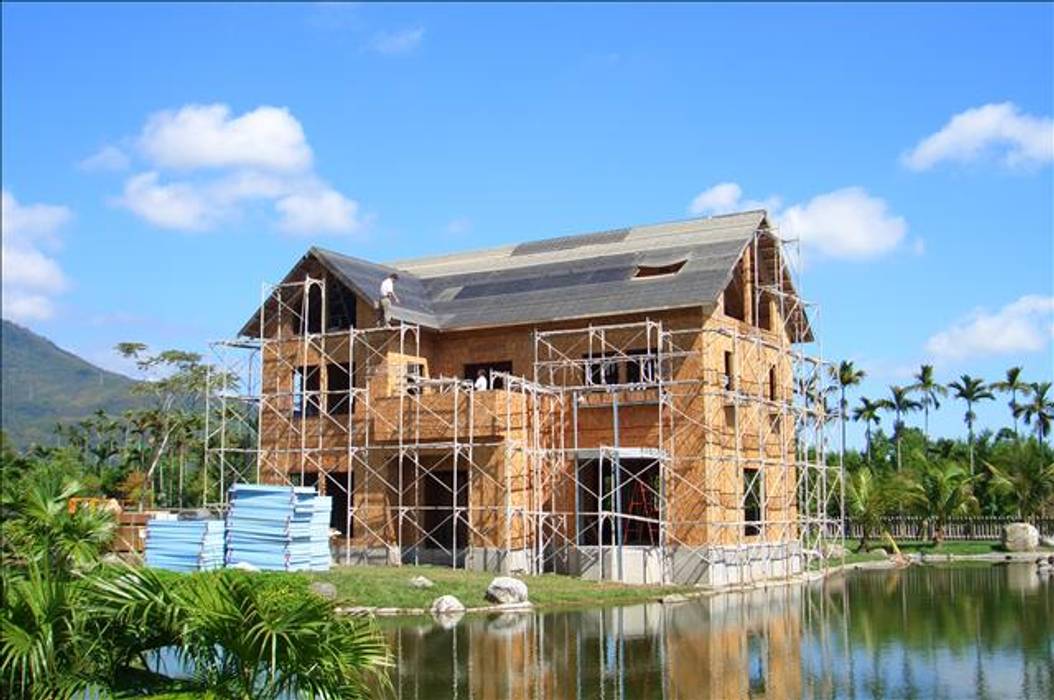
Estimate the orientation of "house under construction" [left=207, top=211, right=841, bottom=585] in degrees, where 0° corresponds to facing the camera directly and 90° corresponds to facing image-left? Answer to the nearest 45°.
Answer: approximately 45°

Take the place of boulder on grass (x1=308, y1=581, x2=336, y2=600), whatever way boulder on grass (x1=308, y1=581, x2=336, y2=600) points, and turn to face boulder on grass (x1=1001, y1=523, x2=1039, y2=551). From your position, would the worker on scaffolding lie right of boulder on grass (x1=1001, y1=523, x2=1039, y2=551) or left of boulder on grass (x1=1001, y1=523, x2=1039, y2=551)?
left

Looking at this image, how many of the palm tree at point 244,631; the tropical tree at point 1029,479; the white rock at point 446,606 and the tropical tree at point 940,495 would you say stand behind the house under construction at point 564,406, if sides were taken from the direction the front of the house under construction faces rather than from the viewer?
2

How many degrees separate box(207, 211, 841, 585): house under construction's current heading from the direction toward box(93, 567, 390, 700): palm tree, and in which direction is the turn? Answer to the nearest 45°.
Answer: approximately 45° to its left

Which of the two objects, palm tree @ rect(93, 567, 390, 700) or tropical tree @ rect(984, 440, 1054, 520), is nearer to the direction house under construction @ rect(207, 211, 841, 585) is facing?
the palm tree

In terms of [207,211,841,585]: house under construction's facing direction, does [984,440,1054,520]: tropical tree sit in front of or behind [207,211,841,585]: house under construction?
behind

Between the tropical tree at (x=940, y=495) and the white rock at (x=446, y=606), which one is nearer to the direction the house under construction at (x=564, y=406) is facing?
the white rock

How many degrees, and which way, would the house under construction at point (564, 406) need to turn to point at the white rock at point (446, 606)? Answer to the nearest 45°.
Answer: approximately 45° to its left

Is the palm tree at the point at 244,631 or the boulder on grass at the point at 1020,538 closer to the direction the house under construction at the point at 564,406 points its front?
the palm tree

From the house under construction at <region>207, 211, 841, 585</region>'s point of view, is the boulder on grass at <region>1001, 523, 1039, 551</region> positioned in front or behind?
behind
